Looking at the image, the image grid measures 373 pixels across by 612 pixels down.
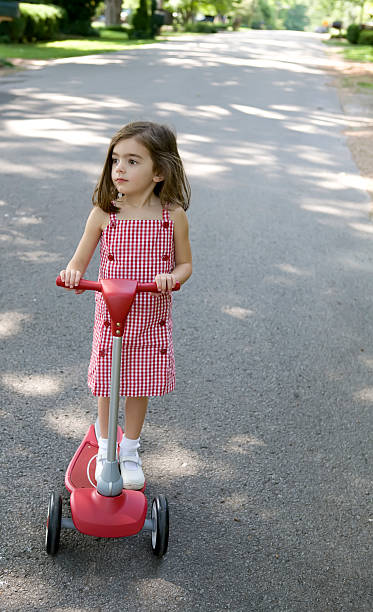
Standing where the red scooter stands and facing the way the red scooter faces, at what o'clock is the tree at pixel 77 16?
The tree is roughly at 6 o'clock from the red scooter.

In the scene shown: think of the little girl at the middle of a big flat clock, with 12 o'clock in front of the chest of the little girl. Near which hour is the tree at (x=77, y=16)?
The tree is roughly at 6 o'clock from the little girl.

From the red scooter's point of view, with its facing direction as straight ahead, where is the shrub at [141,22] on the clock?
The shrub is roughly at 6 o'clock from the red scooter.

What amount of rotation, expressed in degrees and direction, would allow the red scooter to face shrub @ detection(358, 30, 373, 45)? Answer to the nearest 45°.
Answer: approximately 180°

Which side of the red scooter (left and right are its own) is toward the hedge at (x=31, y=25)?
back

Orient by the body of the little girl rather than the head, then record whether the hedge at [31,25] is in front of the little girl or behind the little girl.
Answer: behind

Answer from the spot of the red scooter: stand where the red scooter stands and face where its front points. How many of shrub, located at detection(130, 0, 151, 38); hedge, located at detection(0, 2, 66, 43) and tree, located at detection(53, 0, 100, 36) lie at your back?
3
